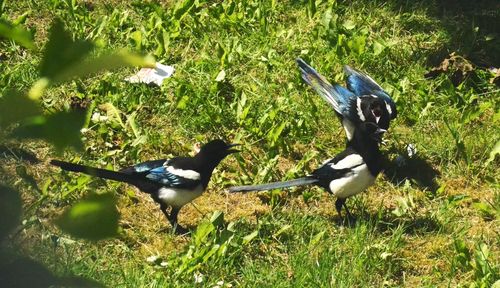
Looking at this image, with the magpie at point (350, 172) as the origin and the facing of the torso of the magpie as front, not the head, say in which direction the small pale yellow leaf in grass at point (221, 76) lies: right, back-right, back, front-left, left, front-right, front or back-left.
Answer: back-left

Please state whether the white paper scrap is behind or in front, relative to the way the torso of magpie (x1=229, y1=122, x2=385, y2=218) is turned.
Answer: behind

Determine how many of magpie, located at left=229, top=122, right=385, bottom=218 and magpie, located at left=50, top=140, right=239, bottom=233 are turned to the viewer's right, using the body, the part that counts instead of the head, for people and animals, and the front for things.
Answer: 2

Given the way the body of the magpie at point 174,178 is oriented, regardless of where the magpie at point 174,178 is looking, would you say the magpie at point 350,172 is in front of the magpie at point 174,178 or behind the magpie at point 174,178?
in front

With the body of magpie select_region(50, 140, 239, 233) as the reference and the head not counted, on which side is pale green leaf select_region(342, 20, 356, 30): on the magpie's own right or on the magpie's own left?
on the magpie's own left

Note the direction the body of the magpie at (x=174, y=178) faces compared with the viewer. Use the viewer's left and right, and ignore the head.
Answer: facing to the right of the viewer

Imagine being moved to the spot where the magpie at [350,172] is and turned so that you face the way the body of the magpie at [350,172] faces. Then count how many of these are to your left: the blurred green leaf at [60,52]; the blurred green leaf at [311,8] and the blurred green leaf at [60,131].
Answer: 1

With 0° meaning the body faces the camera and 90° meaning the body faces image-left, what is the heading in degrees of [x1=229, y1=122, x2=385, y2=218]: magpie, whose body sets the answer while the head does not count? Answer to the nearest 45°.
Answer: approximately 270°
